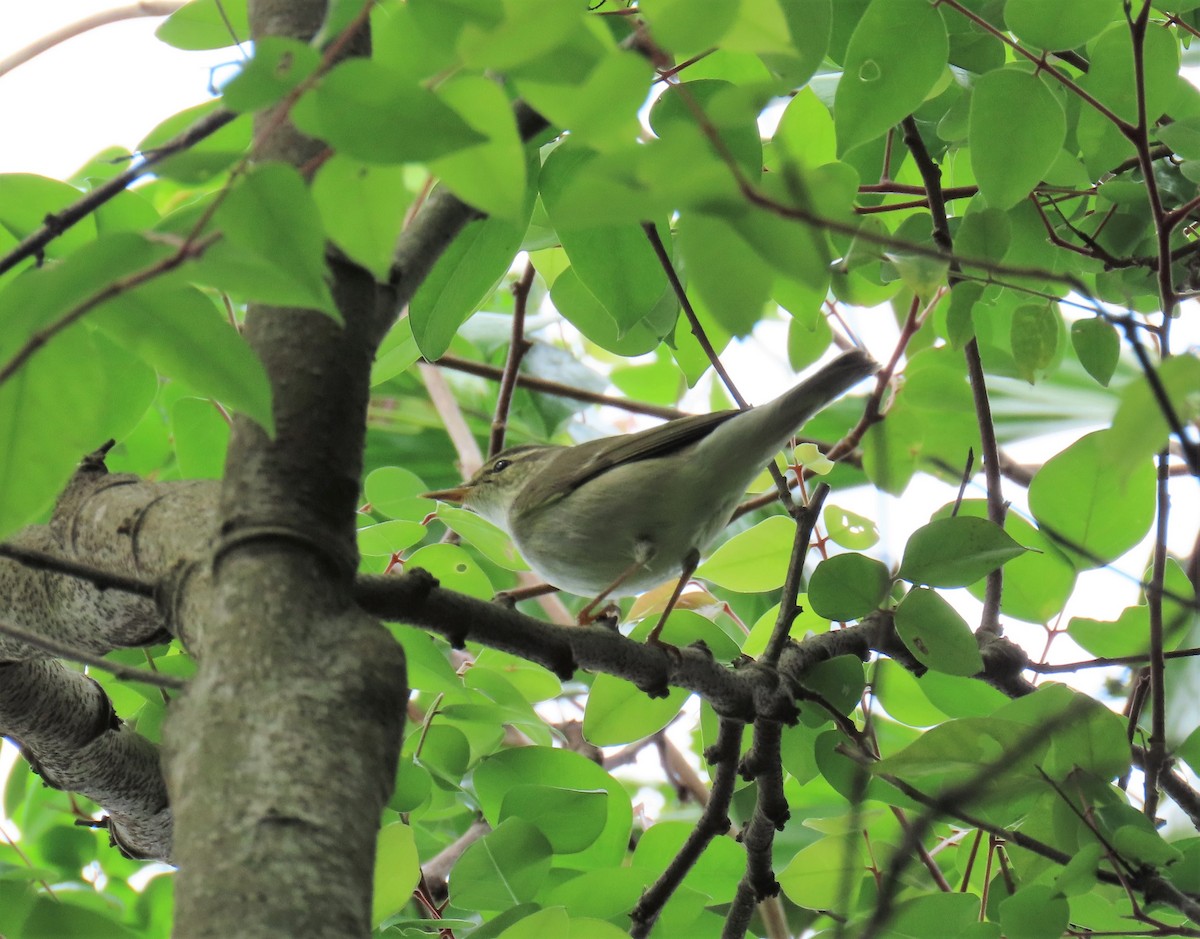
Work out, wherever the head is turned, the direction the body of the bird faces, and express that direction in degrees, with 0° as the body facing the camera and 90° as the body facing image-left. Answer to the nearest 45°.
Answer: approximately 90°
